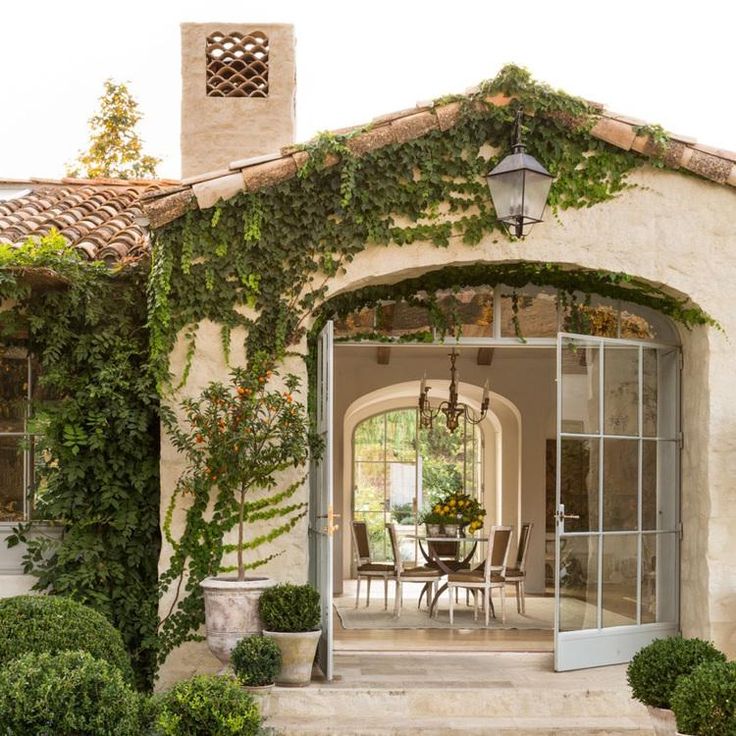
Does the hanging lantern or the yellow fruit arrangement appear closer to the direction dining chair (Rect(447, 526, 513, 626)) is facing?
the yellow fruit arrangement

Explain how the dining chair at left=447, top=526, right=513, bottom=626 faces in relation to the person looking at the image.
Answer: facing away from the viewer and to the left of the viewer

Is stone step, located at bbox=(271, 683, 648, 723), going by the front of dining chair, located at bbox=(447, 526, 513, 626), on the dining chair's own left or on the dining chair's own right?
on the dining chair's own left

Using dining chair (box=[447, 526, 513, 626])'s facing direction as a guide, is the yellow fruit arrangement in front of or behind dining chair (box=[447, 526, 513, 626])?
in front

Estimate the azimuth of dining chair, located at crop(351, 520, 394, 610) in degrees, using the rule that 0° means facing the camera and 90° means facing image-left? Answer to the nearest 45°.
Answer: approximately 315°

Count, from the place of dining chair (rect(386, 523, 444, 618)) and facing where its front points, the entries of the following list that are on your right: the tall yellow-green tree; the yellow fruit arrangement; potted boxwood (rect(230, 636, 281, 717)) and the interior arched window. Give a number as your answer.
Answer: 1

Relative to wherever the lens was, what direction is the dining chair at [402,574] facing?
facing to the right of the viewer

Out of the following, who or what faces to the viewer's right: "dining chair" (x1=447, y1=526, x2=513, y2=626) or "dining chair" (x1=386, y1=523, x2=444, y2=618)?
"dining chair" (x1=386, y1=523, x2=444, y2=618)

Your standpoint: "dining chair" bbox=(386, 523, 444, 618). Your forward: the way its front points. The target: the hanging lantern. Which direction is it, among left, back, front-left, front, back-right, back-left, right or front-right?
right
